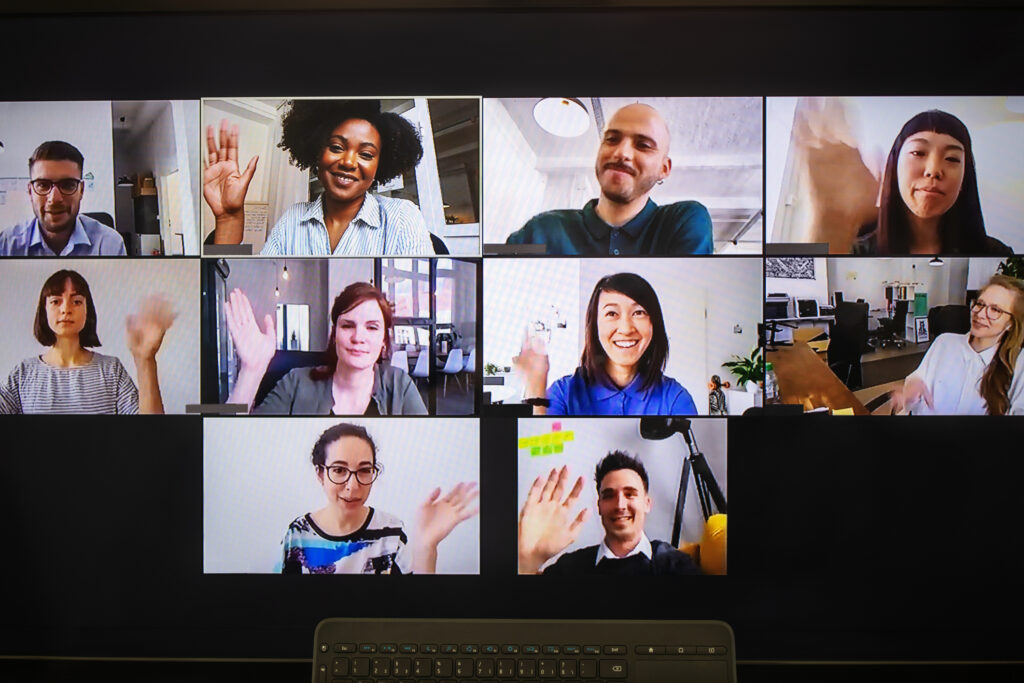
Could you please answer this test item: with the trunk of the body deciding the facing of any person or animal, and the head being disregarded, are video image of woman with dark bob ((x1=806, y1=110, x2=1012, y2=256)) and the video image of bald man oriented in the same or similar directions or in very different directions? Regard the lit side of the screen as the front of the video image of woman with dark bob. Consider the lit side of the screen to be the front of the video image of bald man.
same or similar directions
